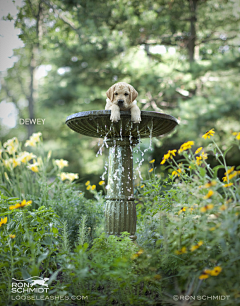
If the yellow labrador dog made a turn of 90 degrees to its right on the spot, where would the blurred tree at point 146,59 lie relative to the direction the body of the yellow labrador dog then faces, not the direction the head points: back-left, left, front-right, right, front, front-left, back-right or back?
right

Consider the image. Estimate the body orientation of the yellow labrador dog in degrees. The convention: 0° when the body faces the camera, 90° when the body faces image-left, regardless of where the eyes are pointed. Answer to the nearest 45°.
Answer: approximately 0°
